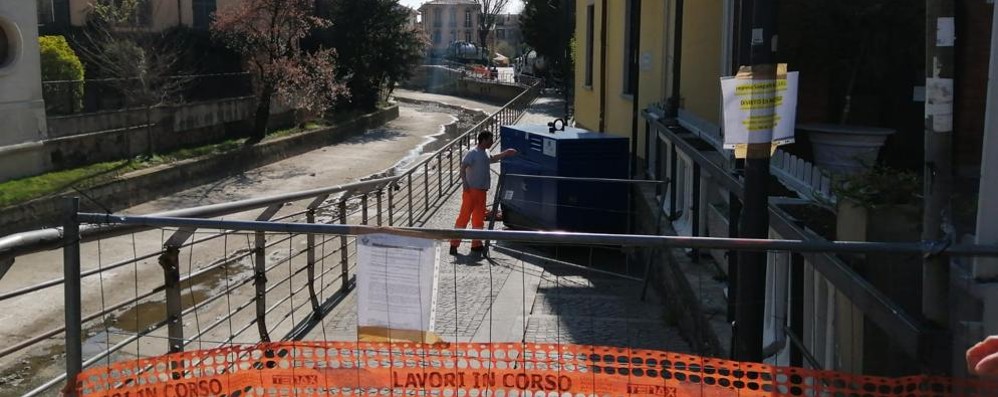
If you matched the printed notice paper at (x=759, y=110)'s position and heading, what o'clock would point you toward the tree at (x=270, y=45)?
The tree is roughly at 5 o'clock from the printed notice paper.

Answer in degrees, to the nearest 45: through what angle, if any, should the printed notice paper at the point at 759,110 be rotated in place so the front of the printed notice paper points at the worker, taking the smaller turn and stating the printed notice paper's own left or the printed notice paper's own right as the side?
approximately 135° to the printed notice paper's own right

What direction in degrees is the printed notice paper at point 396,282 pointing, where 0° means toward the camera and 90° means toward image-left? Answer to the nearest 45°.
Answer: approximately 0°

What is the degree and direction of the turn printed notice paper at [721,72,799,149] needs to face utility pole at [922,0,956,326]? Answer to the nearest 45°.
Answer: approximately 45° to its left

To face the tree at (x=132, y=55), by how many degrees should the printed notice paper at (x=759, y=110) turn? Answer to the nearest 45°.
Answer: approximately 135° to its right

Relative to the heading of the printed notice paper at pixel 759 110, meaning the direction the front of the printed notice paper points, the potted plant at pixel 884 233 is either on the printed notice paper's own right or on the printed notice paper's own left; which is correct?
on the printed notice paper's own left

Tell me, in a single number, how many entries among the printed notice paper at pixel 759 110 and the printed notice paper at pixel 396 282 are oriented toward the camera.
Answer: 2

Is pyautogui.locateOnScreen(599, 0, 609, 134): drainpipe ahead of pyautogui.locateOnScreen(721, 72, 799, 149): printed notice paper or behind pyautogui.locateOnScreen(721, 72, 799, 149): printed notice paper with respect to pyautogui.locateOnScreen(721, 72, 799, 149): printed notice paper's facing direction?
behind

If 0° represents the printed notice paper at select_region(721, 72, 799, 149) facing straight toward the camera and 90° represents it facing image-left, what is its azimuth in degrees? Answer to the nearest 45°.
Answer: approximately 0°

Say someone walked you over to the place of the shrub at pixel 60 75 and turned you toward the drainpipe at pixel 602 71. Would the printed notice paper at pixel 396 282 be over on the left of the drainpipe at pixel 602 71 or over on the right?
right

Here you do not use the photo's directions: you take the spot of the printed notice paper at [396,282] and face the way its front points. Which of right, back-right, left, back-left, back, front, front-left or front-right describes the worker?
back

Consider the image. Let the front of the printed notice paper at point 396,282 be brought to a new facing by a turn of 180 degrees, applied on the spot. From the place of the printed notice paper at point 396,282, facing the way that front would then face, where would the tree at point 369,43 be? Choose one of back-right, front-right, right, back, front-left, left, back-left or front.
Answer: front

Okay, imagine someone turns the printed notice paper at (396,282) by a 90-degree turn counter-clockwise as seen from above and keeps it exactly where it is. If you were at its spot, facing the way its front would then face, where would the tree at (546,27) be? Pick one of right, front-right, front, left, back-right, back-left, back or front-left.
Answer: left

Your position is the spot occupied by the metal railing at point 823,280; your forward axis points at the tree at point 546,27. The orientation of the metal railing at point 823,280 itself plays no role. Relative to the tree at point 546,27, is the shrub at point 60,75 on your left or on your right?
left
